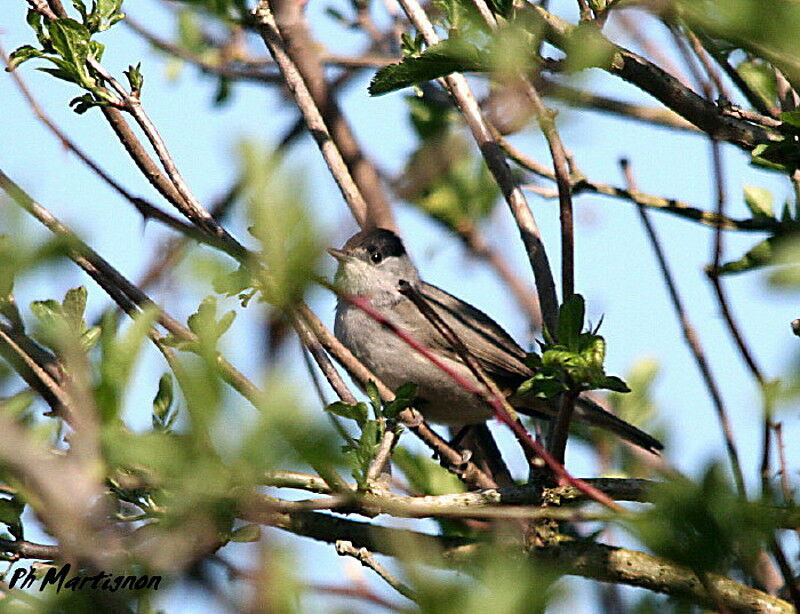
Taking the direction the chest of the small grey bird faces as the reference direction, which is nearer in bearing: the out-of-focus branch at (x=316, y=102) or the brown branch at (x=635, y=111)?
the out-of-focus branch

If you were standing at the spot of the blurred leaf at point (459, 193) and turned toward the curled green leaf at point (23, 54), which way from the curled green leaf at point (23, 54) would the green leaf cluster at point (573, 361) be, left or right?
left

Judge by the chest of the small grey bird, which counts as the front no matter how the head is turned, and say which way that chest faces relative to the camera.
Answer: to the viewer's left

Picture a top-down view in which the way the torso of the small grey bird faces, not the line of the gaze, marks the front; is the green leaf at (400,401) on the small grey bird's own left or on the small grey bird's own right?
on the small grey bird's own left
